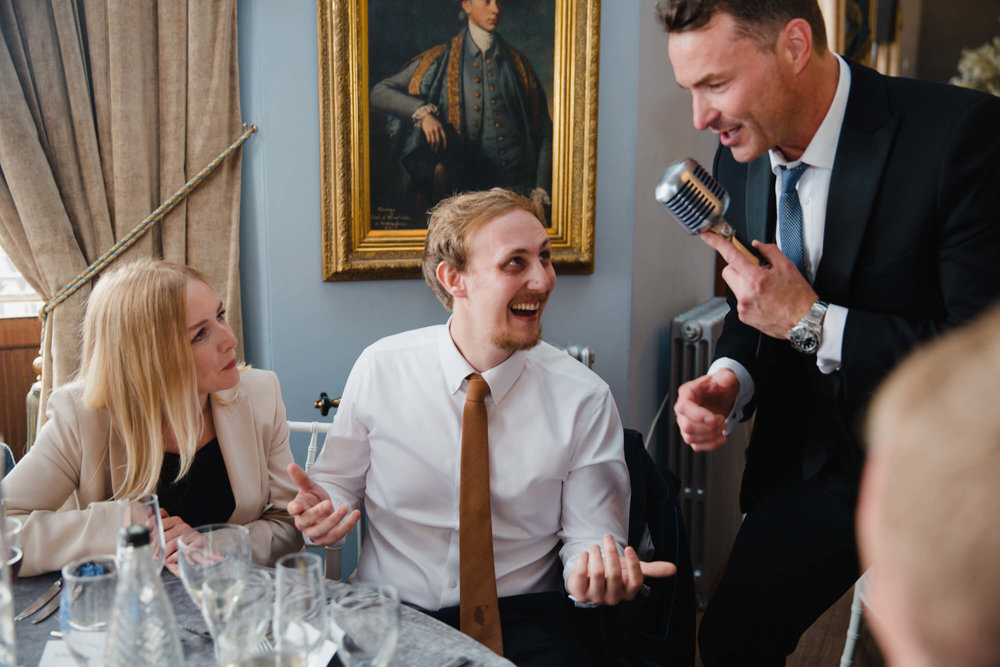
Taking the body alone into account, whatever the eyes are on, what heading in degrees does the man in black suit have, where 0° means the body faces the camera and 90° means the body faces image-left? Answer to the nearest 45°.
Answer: approximately 45°

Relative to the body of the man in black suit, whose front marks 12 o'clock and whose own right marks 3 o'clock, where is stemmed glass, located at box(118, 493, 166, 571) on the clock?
The stemmed glass is roughly at 12 o'clock from the man in black suit.

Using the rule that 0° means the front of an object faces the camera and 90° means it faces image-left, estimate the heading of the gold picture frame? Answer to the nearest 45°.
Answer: approximately 0°

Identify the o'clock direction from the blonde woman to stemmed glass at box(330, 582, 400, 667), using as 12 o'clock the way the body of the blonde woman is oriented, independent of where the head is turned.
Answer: The stemmed glass is roughly at 1 o'clock from the blonde woman.

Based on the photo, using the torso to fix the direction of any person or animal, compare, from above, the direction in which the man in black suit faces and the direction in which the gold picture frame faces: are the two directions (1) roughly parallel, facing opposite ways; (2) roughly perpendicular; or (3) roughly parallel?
roughly perpendicular

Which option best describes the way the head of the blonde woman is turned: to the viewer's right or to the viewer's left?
to the viewer's right

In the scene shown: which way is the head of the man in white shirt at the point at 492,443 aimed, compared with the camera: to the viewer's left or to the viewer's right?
to the viewer's right

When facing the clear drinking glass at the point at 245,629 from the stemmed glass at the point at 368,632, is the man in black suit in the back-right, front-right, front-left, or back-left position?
back-right

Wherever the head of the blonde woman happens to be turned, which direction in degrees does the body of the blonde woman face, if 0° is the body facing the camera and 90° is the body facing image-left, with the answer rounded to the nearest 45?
approximately 315°
